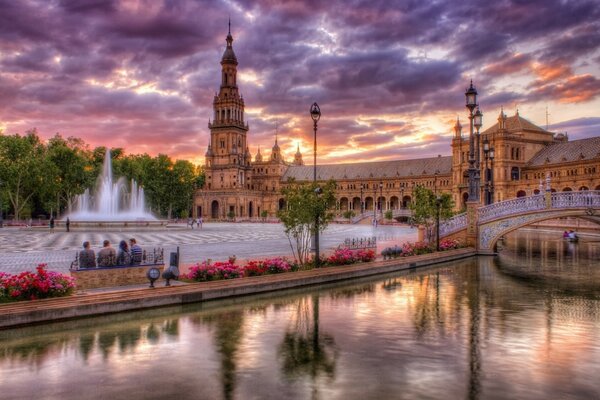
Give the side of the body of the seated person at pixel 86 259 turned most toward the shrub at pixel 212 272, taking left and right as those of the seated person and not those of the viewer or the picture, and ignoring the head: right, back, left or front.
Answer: right

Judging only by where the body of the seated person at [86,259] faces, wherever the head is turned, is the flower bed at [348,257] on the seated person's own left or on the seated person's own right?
on the seated person's own right

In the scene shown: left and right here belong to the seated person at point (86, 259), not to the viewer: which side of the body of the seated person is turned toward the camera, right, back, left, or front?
back

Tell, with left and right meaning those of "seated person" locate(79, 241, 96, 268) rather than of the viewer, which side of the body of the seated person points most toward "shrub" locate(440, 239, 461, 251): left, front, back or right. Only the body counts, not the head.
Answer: right

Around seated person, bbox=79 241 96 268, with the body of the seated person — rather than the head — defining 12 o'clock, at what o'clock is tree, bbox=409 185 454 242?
The tree is roughly at 2 o'clock from the seated person.

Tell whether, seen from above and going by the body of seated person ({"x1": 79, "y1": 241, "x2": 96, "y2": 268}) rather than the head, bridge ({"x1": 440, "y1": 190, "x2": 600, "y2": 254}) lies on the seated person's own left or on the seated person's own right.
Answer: on the seated person's own right

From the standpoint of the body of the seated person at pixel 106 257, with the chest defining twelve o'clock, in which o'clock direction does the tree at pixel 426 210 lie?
The tree is roughly at 2 o'clock from the seated person.

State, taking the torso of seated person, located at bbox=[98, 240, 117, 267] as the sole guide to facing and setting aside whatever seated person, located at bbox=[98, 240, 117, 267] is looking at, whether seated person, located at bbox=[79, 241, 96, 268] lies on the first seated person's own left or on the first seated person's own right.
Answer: on the first seated person's own left

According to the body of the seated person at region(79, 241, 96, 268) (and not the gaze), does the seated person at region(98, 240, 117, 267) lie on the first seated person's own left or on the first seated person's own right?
on the first seated person's own right

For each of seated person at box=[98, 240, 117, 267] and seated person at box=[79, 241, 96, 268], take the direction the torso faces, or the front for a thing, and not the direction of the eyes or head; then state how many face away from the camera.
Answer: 2

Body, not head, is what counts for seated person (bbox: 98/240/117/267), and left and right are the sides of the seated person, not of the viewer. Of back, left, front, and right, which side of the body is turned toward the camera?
back
